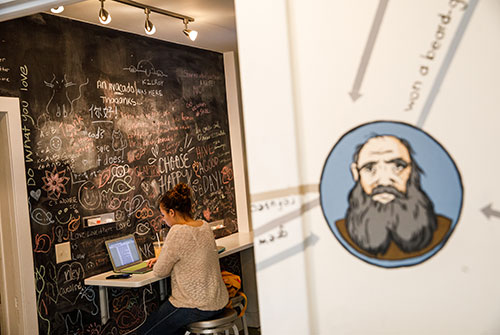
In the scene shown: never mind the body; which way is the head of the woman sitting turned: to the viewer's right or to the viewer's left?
to the viewer's left

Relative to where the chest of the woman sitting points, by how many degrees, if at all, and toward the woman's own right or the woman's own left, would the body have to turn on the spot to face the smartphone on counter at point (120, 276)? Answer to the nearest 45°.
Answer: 0° — they already face it

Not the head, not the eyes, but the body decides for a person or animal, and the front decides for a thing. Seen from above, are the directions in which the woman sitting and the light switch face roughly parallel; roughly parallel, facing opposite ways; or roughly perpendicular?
roughly parallel, facing opposite ways

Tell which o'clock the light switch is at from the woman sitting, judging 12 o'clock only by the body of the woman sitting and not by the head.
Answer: The light switch is roughly at 11 o'clock from the woman sitting.

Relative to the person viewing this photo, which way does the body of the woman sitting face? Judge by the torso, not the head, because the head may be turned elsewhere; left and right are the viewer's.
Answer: facing away from the viewer and to the left of the viewer

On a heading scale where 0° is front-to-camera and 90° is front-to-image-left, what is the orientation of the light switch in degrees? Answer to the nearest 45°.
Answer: approximately 315°
